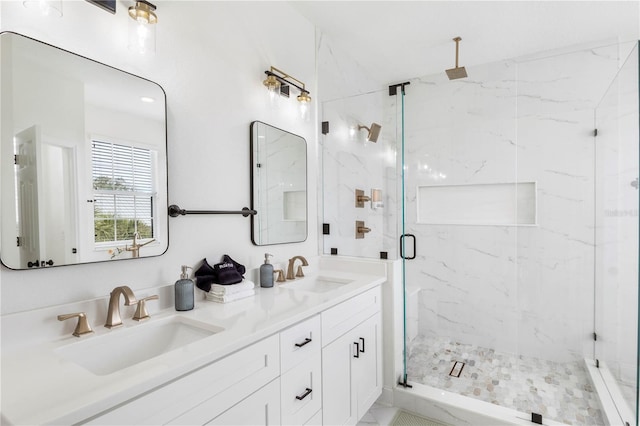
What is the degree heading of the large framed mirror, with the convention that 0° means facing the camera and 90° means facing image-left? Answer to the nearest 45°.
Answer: approximately 315°

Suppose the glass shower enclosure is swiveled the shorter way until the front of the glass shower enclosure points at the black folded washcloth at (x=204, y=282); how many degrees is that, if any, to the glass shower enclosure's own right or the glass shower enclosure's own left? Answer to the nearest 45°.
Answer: approximately 45° to the glass shower enclosure's own right

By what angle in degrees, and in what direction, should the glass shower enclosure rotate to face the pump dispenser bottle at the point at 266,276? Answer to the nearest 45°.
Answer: approximately 45° to its right

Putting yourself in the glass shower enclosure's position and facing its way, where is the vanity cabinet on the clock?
The vanity cabinet is roughly at 1 o'clock from the glass shower enclosure.

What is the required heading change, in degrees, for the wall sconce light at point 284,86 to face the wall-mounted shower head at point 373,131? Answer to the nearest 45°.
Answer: approximately 90° to its left

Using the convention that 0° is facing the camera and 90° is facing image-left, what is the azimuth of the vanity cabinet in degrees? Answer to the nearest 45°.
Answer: approximately 315°

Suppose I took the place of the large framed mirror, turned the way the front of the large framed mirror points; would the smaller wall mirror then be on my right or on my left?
on my left

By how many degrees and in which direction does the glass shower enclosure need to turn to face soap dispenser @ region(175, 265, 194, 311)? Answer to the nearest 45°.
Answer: approximately 45° to its right

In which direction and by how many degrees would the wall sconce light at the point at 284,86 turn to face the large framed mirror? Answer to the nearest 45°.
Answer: approximately 90° to its right

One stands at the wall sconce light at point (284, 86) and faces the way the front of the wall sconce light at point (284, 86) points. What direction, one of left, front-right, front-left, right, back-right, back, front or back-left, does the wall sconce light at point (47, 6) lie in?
right
